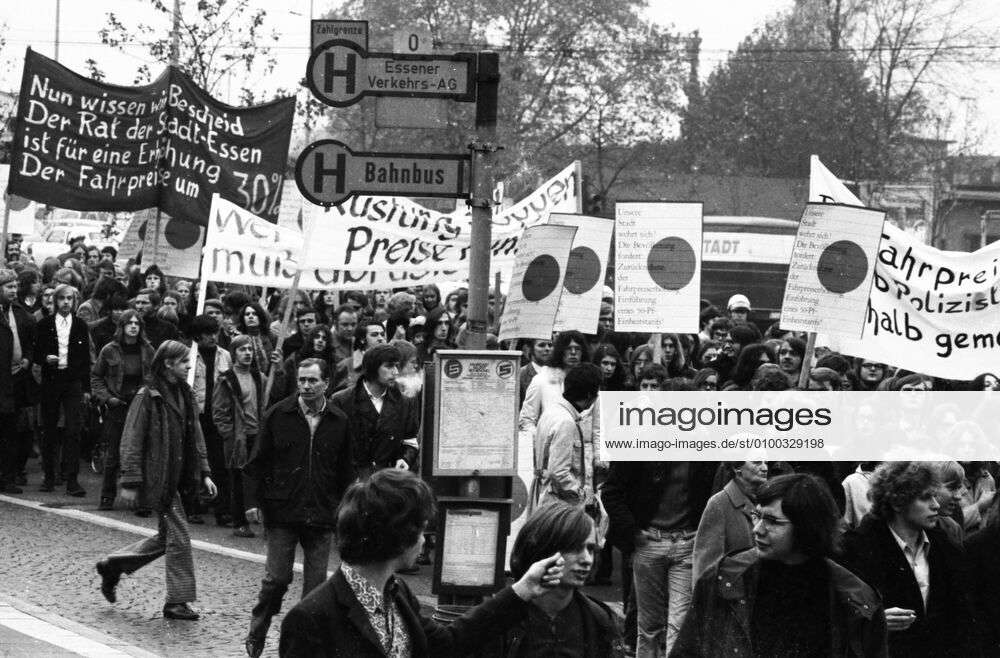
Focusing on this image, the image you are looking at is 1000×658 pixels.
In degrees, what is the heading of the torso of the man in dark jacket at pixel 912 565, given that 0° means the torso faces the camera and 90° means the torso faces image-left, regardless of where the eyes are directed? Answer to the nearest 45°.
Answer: approximately 315°

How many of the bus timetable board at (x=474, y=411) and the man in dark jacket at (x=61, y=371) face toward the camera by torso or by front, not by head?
2

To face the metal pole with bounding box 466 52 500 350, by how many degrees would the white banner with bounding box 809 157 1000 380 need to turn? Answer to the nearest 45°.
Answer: approximately 45° to its right

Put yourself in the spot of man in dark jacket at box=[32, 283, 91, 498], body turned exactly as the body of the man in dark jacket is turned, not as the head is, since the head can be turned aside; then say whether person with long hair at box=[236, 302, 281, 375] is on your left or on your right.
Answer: on your left
